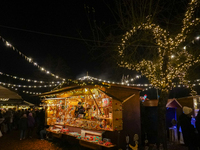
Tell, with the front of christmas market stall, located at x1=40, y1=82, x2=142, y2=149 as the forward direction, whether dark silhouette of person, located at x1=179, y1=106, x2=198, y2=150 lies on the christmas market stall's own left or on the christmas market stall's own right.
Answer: on the christmas market stall's own left

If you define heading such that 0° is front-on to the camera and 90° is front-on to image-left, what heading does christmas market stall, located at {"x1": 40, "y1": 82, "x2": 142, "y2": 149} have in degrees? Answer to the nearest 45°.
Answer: approximately 45°
